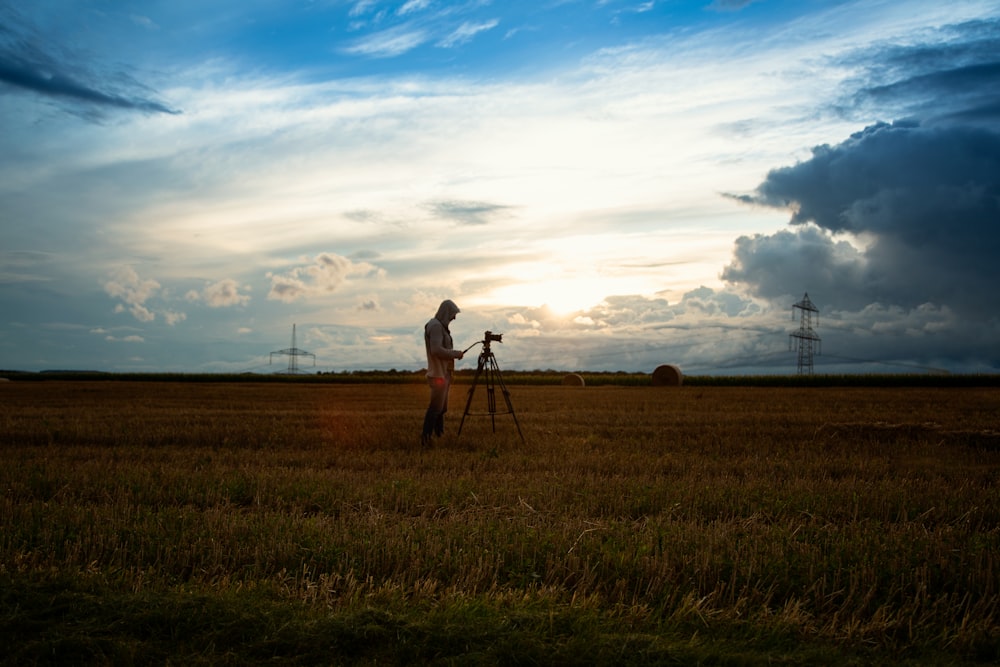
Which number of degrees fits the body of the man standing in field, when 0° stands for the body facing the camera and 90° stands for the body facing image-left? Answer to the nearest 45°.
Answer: approximately 270°

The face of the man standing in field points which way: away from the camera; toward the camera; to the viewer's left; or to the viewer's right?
to the viewer's right
